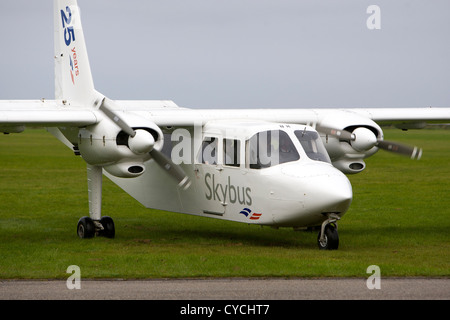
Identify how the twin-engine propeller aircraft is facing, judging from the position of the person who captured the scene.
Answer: facing the viewer and to the right of the viewer
